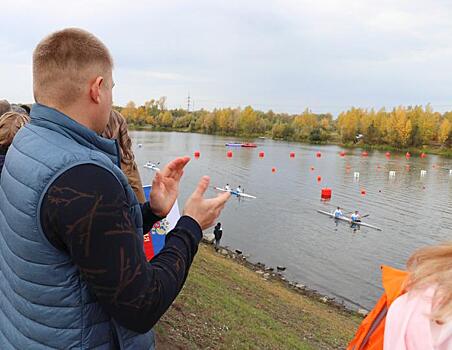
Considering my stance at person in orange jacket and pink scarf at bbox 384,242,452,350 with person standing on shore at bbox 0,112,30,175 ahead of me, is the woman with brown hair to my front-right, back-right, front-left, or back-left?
front-right

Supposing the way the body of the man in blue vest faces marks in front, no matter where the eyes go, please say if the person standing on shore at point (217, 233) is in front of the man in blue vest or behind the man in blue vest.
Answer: in front

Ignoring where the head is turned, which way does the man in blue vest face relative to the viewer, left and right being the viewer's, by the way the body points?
facing away from the viewer and to the right of the viewer

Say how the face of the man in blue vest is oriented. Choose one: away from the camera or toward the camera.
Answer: away from the camera

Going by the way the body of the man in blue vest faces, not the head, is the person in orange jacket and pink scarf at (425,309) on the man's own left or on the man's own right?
on the man's own right

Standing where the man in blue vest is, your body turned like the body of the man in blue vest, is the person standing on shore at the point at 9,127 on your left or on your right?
on your left

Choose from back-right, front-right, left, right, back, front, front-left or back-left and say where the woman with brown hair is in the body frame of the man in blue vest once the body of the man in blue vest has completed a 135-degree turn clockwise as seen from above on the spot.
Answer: back

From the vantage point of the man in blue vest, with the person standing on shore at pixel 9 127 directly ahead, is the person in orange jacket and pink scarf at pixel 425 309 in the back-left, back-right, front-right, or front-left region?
back-right

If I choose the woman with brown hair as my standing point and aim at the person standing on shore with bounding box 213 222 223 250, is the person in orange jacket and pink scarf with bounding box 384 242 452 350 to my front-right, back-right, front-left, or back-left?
back-right
